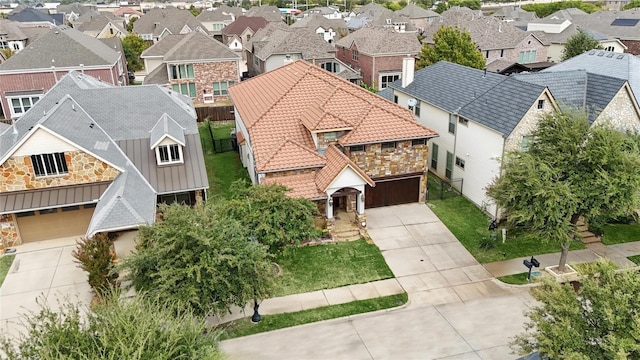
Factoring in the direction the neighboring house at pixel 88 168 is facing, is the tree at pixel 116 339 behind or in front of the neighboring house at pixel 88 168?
in front

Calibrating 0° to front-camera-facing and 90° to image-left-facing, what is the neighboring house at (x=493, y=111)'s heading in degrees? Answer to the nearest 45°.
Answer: approximately 315°

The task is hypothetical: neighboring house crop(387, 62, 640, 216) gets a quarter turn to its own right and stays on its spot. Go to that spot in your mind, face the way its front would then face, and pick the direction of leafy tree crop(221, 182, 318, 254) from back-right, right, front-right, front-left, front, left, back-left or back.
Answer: front

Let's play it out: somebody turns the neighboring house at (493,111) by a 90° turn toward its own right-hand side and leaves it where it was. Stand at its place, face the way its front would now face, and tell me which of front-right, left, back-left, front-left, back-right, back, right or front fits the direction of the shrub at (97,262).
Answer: front

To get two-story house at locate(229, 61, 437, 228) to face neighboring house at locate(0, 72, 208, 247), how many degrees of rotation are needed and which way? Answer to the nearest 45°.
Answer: approximately 90° to its right

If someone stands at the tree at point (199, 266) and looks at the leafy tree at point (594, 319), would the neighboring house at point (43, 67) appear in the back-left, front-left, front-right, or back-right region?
back-left

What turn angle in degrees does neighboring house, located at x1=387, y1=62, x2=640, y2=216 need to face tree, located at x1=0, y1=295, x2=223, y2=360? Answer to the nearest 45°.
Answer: approximately 45° to its right

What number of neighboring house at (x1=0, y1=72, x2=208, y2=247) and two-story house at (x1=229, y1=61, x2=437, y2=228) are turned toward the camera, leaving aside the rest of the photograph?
2

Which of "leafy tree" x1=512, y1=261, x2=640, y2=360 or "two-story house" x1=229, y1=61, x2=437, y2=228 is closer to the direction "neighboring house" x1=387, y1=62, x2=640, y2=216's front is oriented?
the leafy tree
